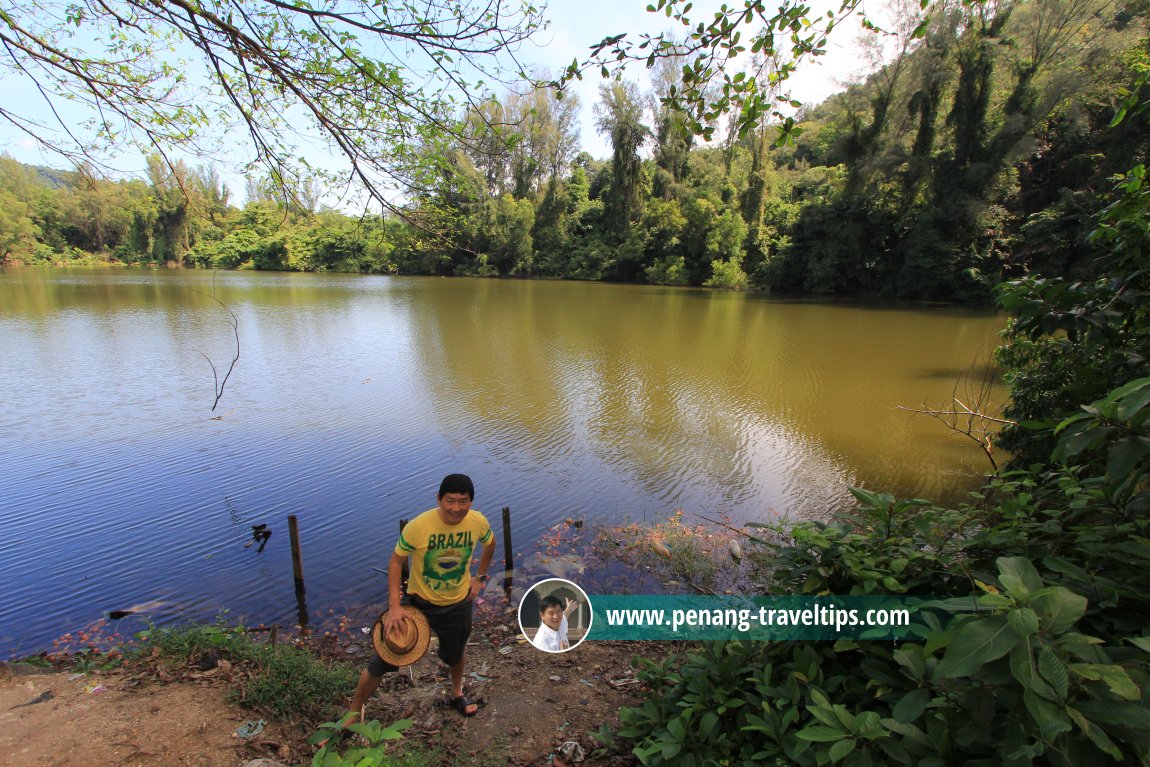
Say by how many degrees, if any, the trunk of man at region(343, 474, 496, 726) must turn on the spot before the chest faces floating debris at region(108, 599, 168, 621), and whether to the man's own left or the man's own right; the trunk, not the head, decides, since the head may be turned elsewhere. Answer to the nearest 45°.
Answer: approximately 135° to the man's own right

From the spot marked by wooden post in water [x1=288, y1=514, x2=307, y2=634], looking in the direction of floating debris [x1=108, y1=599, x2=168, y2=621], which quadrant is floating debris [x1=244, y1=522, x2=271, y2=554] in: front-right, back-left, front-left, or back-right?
front-right

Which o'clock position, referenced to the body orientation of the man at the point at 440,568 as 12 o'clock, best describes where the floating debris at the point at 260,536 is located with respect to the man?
The floating debris is roughly at 5 o'clock from the man.

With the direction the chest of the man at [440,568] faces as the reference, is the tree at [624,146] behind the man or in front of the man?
behind

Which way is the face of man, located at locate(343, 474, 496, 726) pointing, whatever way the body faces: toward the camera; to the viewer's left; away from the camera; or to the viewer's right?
toward the camera

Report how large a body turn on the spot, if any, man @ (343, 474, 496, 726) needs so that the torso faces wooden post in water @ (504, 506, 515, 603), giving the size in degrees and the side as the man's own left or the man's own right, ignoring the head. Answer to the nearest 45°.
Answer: approximately 180°

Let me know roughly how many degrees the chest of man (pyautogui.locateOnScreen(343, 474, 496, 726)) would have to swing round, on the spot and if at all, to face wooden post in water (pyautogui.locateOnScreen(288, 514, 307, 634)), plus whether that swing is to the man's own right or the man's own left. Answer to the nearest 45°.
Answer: approximately 135° to the man's own right

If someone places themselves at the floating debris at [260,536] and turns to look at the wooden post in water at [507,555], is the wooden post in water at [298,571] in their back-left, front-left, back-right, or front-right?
front-right

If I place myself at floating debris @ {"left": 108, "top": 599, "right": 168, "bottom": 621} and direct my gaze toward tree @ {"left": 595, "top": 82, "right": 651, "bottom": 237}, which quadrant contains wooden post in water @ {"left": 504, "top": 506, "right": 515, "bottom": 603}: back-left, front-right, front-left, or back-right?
front-right

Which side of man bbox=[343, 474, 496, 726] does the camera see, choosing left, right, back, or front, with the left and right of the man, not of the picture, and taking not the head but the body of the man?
front
